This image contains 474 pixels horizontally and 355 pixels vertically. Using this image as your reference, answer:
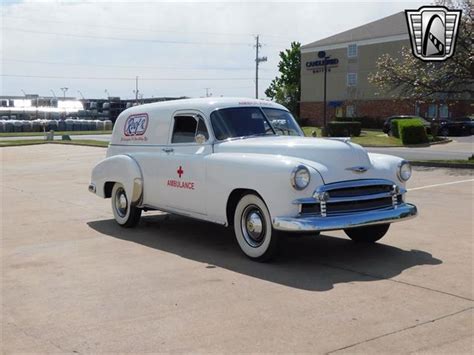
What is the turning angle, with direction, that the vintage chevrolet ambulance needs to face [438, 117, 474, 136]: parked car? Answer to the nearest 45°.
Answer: approximately 135° to its left

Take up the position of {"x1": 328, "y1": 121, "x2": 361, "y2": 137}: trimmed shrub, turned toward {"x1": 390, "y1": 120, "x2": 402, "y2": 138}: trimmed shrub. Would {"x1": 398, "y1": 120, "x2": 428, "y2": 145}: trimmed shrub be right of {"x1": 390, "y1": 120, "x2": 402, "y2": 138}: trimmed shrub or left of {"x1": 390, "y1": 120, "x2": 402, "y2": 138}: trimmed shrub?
right

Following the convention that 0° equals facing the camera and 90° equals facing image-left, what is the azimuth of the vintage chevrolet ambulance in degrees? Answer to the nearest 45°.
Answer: approximately 315°

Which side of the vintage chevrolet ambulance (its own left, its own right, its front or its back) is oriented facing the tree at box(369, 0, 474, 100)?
left

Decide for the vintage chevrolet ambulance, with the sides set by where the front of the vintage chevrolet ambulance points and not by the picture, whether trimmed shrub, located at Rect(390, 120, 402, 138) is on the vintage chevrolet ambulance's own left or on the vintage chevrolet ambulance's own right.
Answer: on the vintage chevrolet ambulance's own left

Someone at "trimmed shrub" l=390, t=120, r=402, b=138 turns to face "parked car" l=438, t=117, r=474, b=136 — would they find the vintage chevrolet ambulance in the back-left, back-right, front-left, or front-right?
back-right

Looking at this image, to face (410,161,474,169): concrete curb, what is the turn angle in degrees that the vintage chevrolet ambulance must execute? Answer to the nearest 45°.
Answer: approximately 90° to its left

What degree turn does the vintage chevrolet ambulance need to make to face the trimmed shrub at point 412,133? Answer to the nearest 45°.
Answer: approximately 135° to its left

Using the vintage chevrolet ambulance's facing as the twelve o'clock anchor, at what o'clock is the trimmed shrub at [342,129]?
The trimmed shrub is roughly at 8 o'clock from the vintage chevrolet ambulance.

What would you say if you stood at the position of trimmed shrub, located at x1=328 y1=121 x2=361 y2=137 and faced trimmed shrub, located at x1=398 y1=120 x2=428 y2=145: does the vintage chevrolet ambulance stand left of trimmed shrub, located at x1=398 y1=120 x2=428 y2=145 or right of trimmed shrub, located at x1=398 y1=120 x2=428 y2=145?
right
